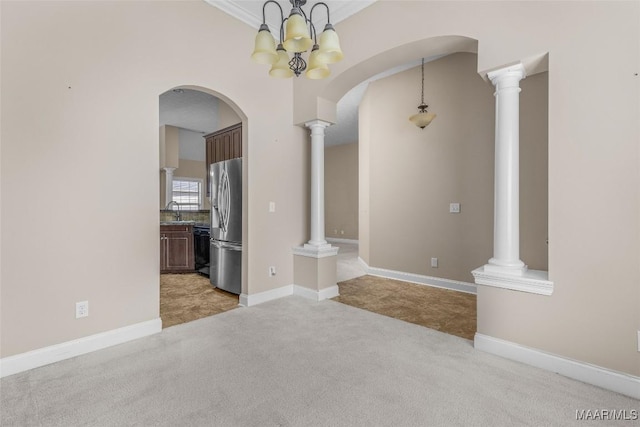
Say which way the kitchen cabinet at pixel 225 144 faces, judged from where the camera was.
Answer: facing the viewer and to the left of the viewer

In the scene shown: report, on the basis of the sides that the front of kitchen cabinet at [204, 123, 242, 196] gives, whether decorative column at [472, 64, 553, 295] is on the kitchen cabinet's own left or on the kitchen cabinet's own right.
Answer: on the kitchen cabinet's own left

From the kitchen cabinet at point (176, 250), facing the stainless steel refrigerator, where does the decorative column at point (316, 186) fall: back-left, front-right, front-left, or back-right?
front-left

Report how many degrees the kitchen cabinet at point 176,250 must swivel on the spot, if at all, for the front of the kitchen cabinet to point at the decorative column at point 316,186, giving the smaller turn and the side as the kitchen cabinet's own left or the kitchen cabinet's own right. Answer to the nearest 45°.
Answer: approximately 45° to the kitchen cabinet's own left

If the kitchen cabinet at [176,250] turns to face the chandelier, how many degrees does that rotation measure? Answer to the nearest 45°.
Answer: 0° — it already faces it

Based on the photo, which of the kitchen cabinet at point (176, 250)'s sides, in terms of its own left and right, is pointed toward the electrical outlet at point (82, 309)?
front

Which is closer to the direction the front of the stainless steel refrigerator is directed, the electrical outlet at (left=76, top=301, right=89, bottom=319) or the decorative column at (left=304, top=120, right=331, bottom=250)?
the electrical outlet

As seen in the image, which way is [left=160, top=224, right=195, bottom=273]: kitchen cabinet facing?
toward the camera

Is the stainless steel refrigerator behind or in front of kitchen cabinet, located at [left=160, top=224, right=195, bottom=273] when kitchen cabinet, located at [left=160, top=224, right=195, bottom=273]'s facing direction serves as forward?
in front
